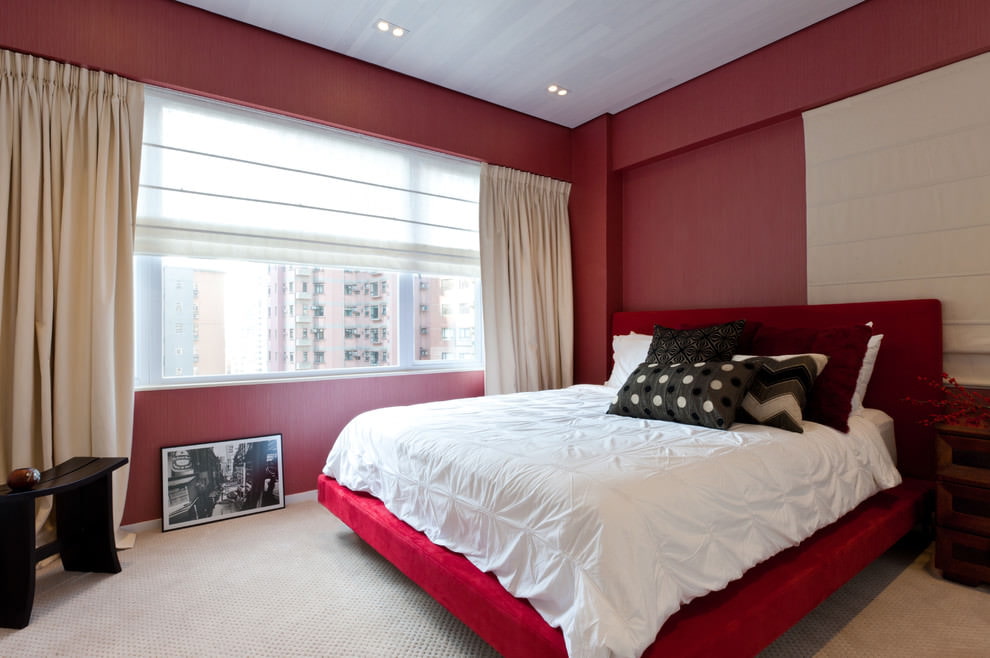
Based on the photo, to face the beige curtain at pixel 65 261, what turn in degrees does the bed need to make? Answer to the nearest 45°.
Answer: approximately 45° to its right

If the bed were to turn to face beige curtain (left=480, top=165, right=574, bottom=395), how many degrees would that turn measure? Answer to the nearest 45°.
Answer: approximately 90° to its right

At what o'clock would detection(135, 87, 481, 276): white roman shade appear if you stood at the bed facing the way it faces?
The white roman shade is roughly at 2 o'clock from the bed.

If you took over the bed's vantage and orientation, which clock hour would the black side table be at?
The black side table is roughly at 1 o'clock from the bed.

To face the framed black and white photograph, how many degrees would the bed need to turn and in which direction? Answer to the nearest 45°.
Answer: approximately 45° to its right

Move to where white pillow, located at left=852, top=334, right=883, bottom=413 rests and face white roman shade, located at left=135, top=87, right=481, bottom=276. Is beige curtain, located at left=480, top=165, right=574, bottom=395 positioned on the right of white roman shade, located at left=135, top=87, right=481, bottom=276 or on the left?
right

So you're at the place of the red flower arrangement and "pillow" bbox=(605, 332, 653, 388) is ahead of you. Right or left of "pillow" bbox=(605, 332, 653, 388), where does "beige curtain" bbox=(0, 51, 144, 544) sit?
left

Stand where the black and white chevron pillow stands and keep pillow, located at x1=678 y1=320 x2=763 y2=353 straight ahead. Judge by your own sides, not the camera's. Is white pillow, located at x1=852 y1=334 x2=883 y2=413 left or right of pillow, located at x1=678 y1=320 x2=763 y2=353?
right

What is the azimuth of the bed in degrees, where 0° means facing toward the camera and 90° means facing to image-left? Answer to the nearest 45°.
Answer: approximately 45°
